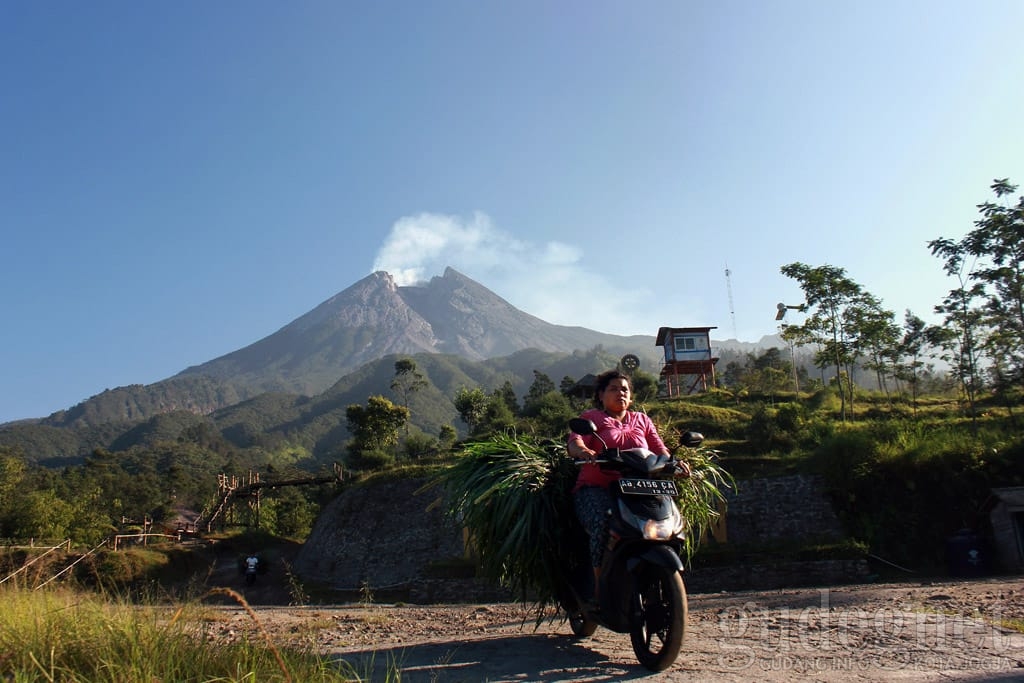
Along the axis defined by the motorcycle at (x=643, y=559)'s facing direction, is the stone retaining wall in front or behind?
behind

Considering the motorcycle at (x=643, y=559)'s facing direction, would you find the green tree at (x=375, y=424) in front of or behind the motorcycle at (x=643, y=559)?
behind

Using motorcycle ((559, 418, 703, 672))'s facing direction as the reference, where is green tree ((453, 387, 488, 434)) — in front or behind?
behind

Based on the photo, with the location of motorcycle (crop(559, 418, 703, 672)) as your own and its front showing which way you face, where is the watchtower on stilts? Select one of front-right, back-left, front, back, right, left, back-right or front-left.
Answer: back-left

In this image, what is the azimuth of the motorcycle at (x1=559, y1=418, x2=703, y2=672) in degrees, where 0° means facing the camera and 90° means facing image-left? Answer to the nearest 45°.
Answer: approximately 315°

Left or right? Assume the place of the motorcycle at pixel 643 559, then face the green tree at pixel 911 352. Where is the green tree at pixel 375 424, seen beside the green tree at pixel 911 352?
left

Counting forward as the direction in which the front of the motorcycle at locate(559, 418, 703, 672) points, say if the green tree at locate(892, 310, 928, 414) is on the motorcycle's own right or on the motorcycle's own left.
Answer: on the motorcycle's own left
